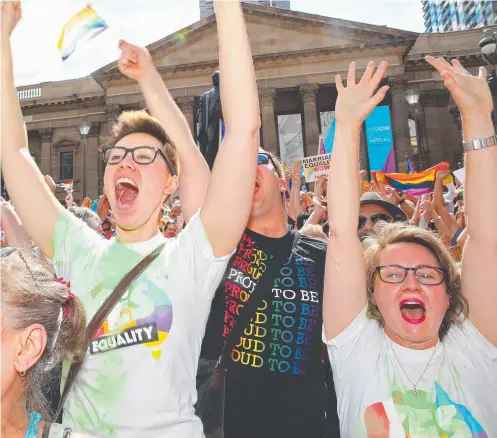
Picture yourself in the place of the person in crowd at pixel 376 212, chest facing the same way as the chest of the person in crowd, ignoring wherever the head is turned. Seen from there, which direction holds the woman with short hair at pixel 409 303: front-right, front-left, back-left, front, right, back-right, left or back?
front-left

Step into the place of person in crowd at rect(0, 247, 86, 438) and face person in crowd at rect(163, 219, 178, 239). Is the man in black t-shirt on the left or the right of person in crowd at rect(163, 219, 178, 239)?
right

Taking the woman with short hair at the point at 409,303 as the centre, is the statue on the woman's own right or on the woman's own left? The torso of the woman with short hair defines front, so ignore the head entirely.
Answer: on the woman's own right

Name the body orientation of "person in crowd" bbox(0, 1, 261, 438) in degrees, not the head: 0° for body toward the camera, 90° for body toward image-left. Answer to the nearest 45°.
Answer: approximately 45°

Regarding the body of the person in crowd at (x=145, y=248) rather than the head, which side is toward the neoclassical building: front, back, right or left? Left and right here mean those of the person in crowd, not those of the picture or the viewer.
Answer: back
